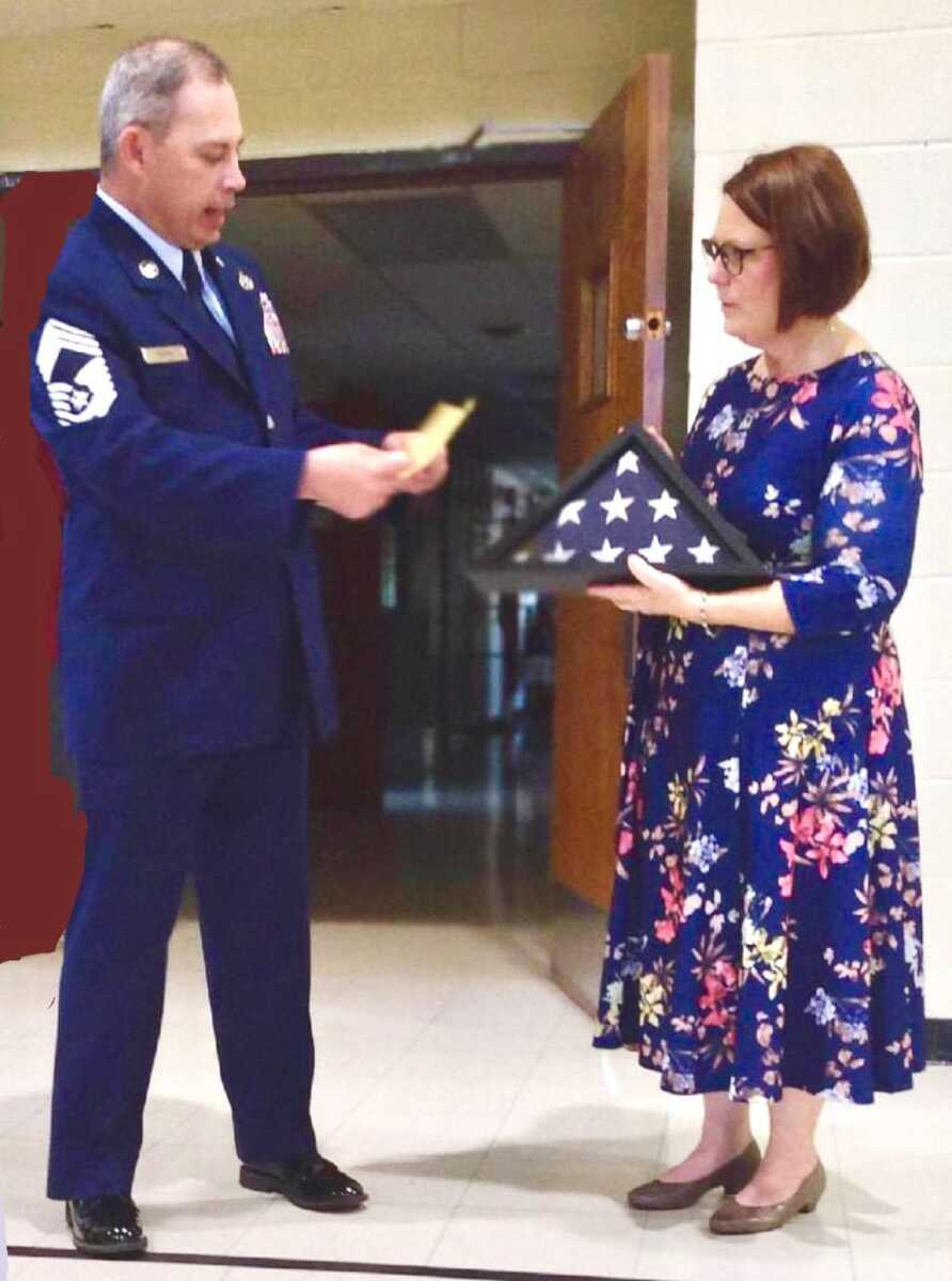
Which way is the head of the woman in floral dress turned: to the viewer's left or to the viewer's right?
to the viewer's left

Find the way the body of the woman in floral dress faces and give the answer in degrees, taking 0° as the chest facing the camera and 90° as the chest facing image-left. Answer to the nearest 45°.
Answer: approximately 45°

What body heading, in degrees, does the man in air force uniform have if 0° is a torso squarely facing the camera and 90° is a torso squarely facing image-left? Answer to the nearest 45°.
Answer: approximately 315°

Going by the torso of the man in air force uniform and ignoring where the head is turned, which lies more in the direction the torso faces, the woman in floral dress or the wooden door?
the woman in floral dress

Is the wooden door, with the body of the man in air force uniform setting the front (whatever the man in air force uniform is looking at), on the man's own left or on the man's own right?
on the man's own left

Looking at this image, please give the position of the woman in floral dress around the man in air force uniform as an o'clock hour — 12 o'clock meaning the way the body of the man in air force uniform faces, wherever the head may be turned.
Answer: The woman in floral dress is roughly at 11 o'clock from the man in air force uniform.
